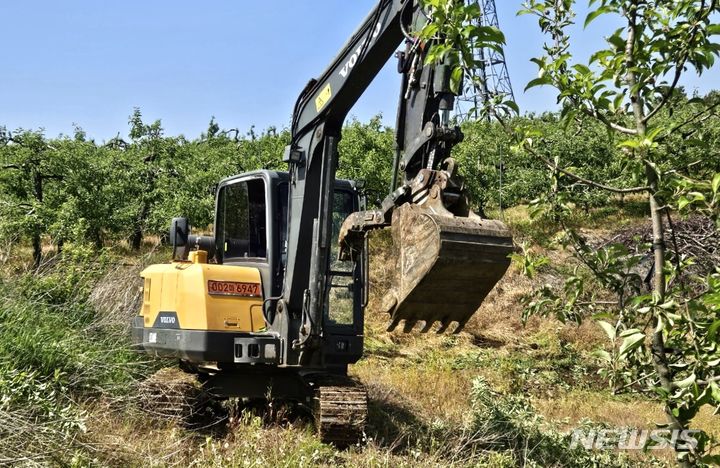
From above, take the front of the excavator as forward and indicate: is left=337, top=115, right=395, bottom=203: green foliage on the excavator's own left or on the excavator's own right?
on the excavator's own left
